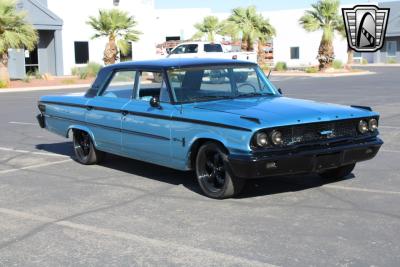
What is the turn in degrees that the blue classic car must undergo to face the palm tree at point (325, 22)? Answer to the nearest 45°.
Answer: approximately 135° to its left

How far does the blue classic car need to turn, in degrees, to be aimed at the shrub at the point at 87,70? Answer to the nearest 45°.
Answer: approximately 135° to its left

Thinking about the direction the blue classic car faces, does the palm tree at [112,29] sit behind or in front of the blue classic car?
behind

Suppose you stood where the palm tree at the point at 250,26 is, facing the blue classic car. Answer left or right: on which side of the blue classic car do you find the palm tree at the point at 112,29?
right

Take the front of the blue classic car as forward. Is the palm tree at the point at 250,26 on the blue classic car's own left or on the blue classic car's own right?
on the blue classic car's own left

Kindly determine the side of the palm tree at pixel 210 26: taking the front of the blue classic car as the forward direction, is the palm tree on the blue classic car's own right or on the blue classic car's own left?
on the blue classic car's own left

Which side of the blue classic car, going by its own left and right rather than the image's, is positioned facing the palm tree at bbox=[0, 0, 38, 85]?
back

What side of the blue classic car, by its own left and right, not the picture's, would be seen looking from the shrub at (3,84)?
back
